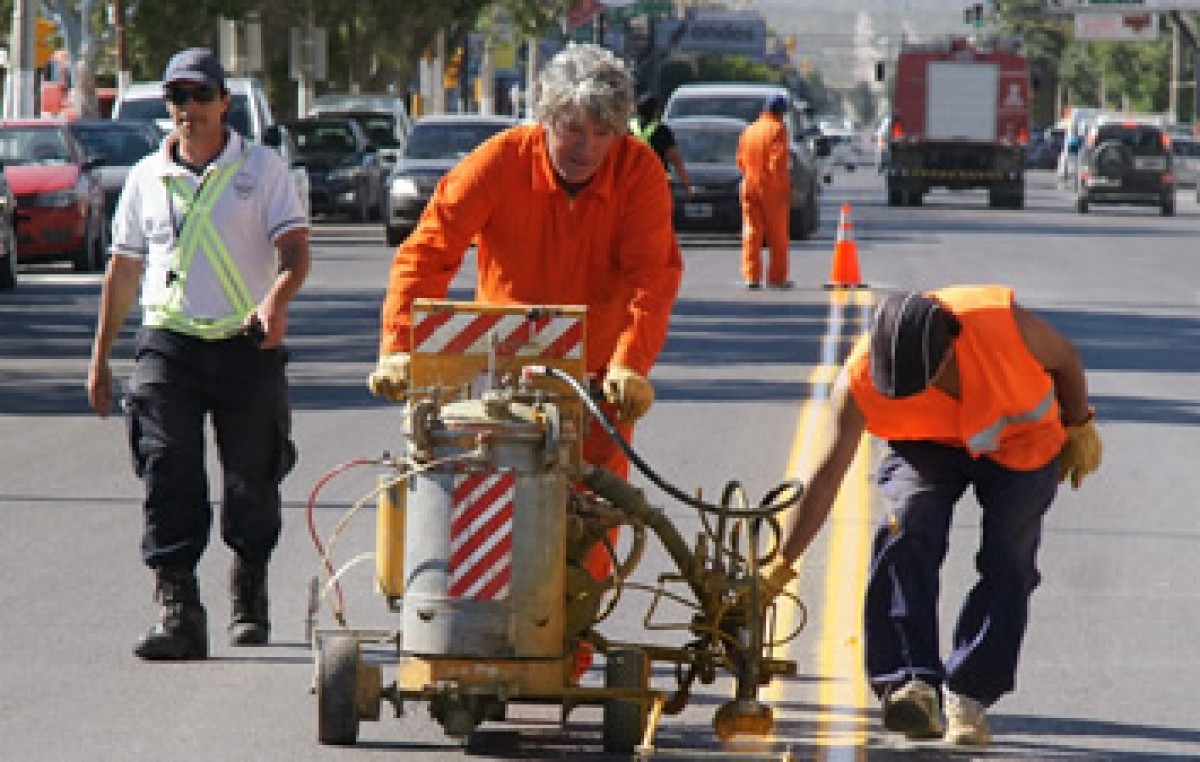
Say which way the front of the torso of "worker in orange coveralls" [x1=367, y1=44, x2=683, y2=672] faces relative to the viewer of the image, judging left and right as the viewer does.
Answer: facing the viewer

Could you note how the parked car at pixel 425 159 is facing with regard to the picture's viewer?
facing the viewer

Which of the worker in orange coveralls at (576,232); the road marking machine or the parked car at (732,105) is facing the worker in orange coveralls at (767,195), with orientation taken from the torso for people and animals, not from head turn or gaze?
the parked car

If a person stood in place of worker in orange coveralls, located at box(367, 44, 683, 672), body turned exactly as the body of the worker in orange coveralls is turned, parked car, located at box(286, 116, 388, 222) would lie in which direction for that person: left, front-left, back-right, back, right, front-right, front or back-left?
back

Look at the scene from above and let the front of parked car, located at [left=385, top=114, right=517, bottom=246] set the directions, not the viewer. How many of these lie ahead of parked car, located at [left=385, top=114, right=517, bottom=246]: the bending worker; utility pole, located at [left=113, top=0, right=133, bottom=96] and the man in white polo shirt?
2

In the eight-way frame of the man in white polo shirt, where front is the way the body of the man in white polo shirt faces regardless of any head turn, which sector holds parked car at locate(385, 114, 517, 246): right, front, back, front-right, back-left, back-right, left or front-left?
back

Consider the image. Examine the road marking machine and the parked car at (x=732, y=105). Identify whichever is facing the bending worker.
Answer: the parked car

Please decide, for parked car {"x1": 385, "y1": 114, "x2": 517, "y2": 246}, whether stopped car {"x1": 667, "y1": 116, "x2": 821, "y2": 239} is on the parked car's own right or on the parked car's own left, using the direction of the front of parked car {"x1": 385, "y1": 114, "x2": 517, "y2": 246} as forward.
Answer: on the parked car's own left

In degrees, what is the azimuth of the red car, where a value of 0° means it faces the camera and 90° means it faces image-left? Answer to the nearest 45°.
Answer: approximately 45°

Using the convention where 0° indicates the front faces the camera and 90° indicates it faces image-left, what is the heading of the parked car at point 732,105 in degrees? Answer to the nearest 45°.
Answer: approximately 0°

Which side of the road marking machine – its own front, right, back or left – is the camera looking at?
front

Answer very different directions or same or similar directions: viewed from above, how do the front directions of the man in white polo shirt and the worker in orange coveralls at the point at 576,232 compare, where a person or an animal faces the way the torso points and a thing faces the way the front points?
same or similar directions
